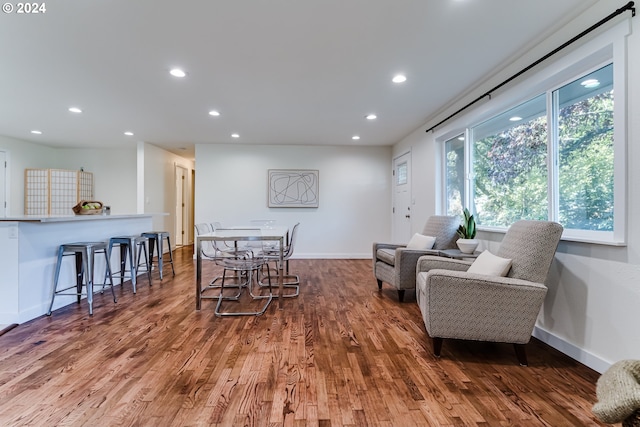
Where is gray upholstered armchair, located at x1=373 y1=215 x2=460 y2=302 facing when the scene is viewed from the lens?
facing the viewer and to the left of the viewer

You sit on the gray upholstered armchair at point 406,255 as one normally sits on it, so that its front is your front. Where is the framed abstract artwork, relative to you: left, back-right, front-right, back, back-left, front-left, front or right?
right

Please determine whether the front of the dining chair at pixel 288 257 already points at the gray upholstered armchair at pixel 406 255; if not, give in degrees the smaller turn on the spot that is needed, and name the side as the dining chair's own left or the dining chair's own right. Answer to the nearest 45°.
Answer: approximately 180°

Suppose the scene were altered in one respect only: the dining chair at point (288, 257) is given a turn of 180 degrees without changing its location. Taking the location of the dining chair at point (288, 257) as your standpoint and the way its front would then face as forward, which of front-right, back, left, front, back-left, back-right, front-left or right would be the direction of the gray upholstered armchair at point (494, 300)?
front-right

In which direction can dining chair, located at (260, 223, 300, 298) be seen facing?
to the viewer's left

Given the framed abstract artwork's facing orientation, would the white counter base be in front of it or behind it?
in front

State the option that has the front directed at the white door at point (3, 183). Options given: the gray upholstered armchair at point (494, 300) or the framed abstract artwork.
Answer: the gray upholstered armchair

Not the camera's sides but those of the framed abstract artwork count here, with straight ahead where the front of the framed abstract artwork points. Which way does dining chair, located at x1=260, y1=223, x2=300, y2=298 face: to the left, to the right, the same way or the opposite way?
to the right

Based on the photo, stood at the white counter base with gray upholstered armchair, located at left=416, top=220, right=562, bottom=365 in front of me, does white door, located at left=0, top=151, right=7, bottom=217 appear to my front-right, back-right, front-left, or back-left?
back-left

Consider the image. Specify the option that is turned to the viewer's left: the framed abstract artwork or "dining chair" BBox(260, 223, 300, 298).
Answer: the dining chair

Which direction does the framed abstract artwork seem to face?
toward the camera

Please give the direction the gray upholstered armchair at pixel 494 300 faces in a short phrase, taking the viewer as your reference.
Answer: facing to the left of the viewer

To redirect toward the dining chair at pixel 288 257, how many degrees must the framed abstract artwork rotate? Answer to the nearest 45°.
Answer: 0° — it already faces it

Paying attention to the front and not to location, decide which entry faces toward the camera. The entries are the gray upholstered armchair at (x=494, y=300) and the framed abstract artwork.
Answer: the framed abstract artwork

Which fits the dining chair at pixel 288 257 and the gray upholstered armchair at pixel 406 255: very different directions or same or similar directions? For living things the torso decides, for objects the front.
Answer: same or similar directions

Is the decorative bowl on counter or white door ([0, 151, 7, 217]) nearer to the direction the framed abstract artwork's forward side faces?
the decorative bowl on counter

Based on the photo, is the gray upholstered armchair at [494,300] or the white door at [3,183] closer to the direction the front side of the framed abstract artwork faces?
the gray upholstered armchair

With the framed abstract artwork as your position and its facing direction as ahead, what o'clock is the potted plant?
The potted plant is roughly at 11 o'clock from the framed abstract artwork.
